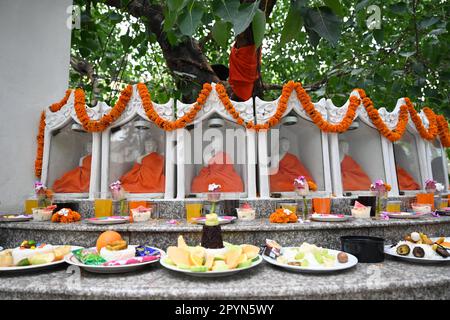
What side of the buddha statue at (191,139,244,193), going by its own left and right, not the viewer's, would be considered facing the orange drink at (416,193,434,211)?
left

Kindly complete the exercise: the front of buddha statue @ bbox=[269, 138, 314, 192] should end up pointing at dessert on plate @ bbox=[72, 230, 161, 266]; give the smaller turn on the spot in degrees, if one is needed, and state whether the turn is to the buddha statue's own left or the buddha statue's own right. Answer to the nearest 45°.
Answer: approximately 90° to the buddha statue's own right

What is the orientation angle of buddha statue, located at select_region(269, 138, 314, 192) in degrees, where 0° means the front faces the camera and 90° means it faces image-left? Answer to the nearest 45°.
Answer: approximately 315°

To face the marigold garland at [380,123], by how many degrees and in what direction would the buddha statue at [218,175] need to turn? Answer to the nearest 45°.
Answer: approximately 90° to its left

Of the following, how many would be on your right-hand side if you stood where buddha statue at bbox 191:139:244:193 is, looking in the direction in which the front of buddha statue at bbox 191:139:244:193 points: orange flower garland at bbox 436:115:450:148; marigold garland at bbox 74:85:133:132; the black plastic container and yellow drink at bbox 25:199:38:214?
2

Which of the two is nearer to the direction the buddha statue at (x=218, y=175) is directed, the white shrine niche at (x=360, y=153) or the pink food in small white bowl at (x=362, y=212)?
the pink food in small white bowl

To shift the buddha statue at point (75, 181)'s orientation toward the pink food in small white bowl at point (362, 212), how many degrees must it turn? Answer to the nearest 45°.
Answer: approximately 90° to its left
